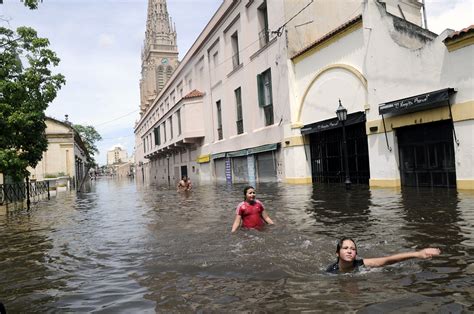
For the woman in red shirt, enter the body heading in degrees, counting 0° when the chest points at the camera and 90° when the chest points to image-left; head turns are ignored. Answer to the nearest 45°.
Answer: approximately 0°

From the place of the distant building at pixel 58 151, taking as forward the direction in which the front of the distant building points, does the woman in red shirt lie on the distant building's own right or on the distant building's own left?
on the distant building's own right

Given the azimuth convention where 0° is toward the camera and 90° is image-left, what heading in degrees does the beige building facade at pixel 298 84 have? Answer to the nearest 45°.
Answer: approximately 45°

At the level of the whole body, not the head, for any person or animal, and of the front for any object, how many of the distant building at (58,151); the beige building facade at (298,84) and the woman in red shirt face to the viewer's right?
1

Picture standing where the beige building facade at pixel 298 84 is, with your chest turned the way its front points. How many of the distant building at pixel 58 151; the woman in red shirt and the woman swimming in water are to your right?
1

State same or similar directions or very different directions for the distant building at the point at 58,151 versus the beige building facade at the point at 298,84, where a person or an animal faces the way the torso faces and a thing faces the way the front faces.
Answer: very different directions

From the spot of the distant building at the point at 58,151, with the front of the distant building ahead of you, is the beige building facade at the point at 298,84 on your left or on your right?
on your right

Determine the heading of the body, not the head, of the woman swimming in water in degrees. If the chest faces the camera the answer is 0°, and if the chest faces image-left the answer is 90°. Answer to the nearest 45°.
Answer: approximately 315°

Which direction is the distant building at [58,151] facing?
to the viewer's right

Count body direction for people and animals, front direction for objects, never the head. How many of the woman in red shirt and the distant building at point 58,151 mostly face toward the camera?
1

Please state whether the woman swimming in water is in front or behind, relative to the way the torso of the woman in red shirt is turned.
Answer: in front

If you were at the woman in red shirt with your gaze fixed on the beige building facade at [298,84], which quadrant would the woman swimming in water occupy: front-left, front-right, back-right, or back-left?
back-right
